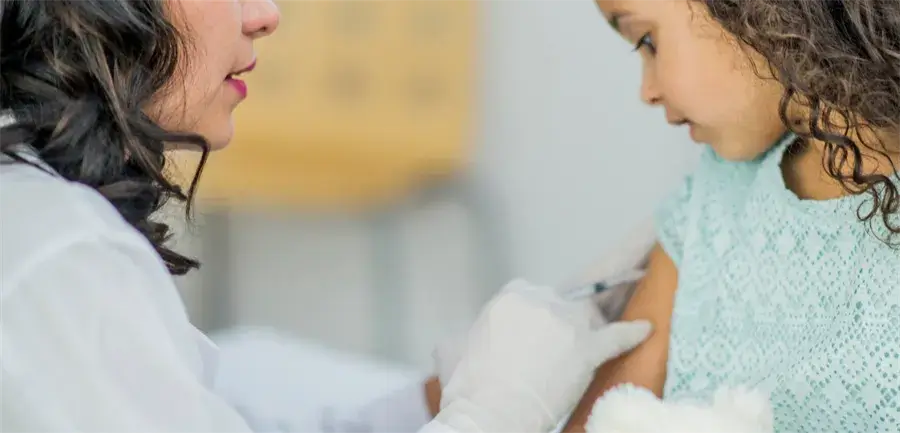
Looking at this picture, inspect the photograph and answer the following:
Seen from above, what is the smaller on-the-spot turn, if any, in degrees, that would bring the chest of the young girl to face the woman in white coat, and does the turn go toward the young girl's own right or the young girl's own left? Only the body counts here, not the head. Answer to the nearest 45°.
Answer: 0° — they already face them

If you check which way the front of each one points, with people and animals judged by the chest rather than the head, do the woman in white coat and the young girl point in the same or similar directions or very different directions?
very different directions

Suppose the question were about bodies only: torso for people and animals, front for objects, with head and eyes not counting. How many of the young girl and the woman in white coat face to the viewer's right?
1

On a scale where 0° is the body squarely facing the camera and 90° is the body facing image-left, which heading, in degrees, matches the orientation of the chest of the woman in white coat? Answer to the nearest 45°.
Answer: approximately 270°

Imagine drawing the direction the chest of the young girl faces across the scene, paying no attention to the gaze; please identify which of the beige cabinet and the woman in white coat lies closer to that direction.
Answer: the woman in white coat

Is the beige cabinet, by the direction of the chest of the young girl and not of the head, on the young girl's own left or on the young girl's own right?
on the young girl's own right

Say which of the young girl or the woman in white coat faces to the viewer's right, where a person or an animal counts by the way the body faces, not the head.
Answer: the woman in white coat

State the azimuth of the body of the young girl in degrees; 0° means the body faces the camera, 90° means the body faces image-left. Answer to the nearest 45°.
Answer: approximately 45°

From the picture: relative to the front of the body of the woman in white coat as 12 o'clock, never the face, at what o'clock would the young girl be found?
The young girl is roughly at 12 o'clock from the woman in white coat.

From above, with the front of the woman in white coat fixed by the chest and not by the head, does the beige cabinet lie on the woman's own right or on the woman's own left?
on the woman's own left
